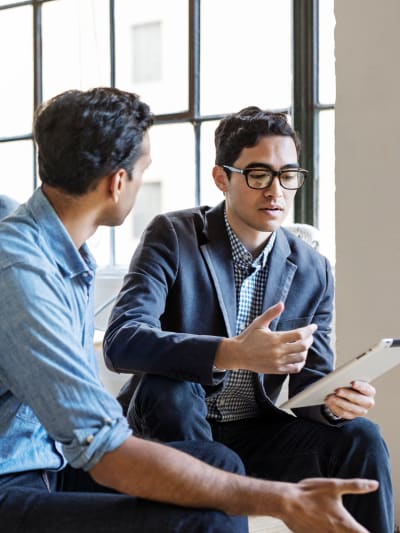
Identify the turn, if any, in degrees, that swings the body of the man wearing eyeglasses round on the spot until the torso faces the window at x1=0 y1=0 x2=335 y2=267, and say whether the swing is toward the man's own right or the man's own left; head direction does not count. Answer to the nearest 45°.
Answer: approximately 135° to the man's own left

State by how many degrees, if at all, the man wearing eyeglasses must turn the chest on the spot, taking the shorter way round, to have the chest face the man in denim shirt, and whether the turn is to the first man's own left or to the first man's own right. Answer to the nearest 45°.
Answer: approximately 45° to the first man's own right

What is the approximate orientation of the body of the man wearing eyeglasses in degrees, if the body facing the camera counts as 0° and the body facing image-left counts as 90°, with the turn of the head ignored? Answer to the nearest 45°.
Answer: approximately 315°

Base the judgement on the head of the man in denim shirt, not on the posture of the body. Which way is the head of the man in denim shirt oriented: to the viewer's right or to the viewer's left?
to the viewer's right

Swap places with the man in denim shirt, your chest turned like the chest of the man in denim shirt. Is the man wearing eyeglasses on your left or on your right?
on your left

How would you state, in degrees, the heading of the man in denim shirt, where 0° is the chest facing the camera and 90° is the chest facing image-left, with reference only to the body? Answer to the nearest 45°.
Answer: approximately 270°

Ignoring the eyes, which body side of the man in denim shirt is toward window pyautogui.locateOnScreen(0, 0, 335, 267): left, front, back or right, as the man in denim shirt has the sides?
left
